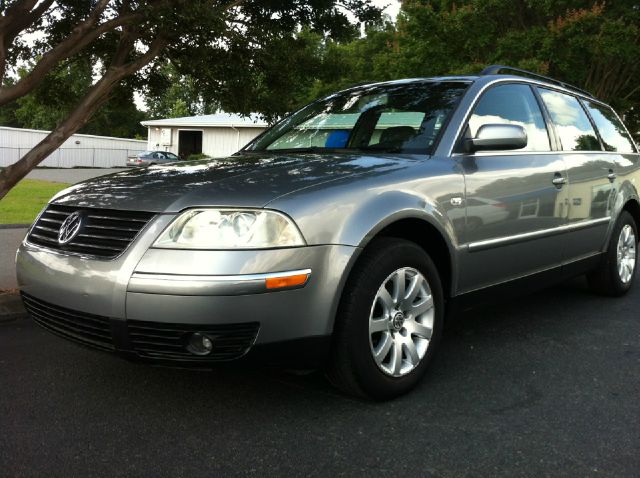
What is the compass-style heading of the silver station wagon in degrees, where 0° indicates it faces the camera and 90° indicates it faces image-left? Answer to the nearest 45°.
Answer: approximately 45°

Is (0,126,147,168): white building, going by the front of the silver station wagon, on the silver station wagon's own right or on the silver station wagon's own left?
on the silver station wagon's own right

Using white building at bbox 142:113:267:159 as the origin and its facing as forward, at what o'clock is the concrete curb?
The concrete curb is roughly at 12 o'clock from the white building.

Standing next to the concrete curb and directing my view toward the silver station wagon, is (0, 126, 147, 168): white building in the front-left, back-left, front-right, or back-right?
back-left

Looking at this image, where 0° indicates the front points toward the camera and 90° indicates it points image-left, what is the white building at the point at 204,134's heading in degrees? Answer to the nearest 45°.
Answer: approximately 0°

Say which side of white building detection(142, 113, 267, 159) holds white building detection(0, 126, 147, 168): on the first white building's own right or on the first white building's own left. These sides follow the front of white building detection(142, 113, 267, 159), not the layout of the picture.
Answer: on the first white building's own right

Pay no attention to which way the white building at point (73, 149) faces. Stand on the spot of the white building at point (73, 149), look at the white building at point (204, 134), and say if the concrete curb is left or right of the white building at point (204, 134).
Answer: right
